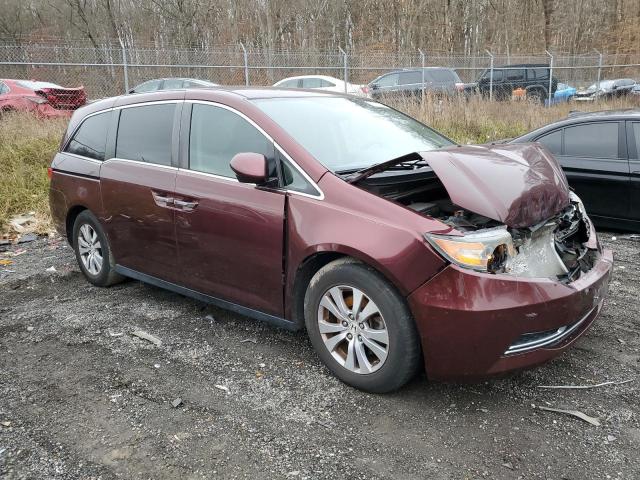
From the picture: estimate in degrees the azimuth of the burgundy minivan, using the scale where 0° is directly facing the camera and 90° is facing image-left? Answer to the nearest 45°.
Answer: approximately 315°

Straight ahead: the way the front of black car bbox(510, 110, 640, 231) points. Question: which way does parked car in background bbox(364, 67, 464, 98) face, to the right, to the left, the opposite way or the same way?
the opposite way

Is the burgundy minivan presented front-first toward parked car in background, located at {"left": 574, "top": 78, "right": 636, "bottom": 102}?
no

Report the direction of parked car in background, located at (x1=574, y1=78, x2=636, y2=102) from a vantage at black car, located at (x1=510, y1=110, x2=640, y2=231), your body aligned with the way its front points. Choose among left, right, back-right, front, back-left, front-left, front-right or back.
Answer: left

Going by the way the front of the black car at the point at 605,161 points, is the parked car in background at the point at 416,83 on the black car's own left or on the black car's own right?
on the black car's own left

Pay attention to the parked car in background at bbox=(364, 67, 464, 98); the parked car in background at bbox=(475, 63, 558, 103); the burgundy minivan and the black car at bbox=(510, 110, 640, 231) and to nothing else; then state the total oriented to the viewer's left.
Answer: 2

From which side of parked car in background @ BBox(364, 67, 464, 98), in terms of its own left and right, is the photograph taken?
left

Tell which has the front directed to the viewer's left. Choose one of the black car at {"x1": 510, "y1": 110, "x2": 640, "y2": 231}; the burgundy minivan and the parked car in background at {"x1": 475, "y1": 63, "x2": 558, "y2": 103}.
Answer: the parked car in background

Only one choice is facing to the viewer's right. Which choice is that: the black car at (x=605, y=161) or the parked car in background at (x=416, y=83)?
the black car

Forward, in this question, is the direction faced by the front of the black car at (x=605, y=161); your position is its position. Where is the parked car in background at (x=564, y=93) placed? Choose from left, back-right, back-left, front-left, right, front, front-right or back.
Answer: left
